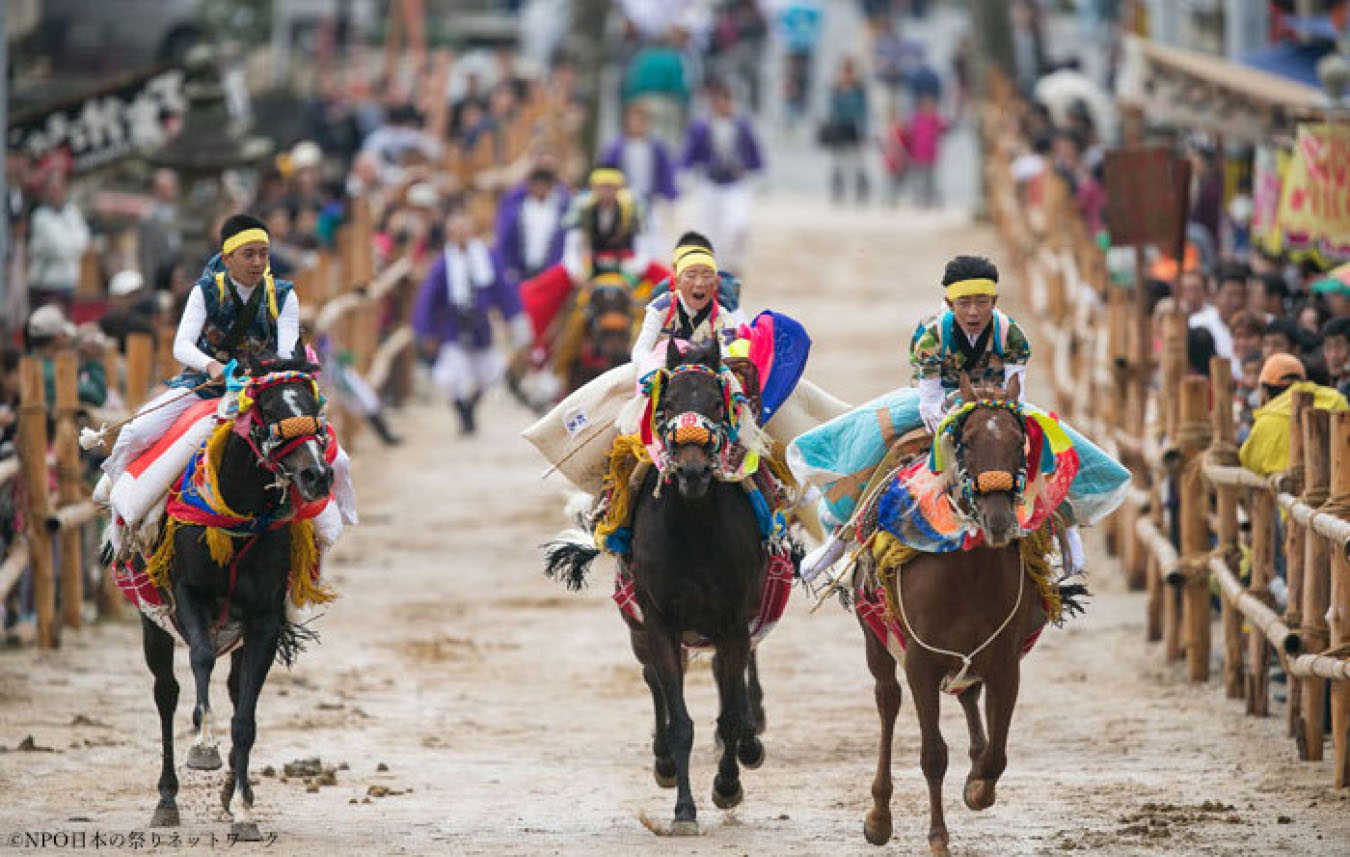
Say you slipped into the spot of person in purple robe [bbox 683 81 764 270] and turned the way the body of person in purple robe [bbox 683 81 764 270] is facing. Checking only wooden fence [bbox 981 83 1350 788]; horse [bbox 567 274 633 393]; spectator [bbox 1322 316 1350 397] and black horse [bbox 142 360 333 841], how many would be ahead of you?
4

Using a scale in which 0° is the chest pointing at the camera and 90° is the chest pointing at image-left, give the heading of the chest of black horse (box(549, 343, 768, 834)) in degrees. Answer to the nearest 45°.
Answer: approximately 0°

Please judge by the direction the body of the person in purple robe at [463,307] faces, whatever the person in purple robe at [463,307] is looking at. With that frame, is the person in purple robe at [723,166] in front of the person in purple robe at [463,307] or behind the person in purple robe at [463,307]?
behind

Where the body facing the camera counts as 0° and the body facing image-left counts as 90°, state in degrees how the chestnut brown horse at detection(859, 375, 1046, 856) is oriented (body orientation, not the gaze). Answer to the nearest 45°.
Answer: approximately 0°

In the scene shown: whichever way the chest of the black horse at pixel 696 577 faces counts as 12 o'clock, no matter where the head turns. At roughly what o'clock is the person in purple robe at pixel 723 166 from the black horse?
The person in purple robe is roughly at 6 o'clock from the black horse.

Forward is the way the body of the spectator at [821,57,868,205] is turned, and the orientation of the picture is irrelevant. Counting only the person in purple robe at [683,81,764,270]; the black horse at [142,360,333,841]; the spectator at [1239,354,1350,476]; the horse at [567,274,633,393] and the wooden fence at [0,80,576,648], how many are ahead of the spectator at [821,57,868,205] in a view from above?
5
